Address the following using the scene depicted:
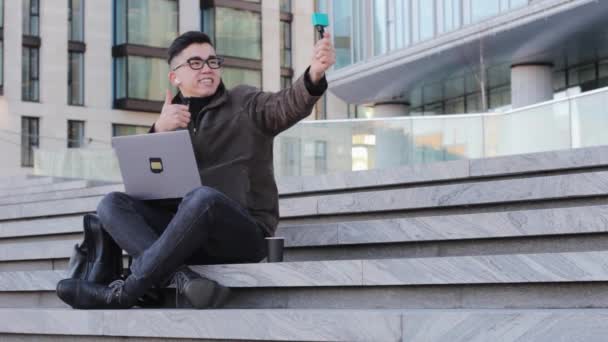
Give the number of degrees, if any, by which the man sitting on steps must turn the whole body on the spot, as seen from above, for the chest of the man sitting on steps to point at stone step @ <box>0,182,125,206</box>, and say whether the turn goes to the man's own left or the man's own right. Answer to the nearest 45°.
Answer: approximately 135° to the man's own right

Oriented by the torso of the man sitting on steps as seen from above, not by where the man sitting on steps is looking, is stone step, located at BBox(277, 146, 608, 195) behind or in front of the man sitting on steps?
behind

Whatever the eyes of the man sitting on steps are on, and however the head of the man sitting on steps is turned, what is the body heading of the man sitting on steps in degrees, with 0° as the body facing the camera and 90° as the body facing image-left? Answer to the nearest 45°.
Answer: approximately 45°

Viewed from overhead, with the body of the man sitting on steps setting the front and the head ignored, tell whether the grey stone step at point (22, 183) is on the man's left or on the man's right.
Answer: on the man's right
